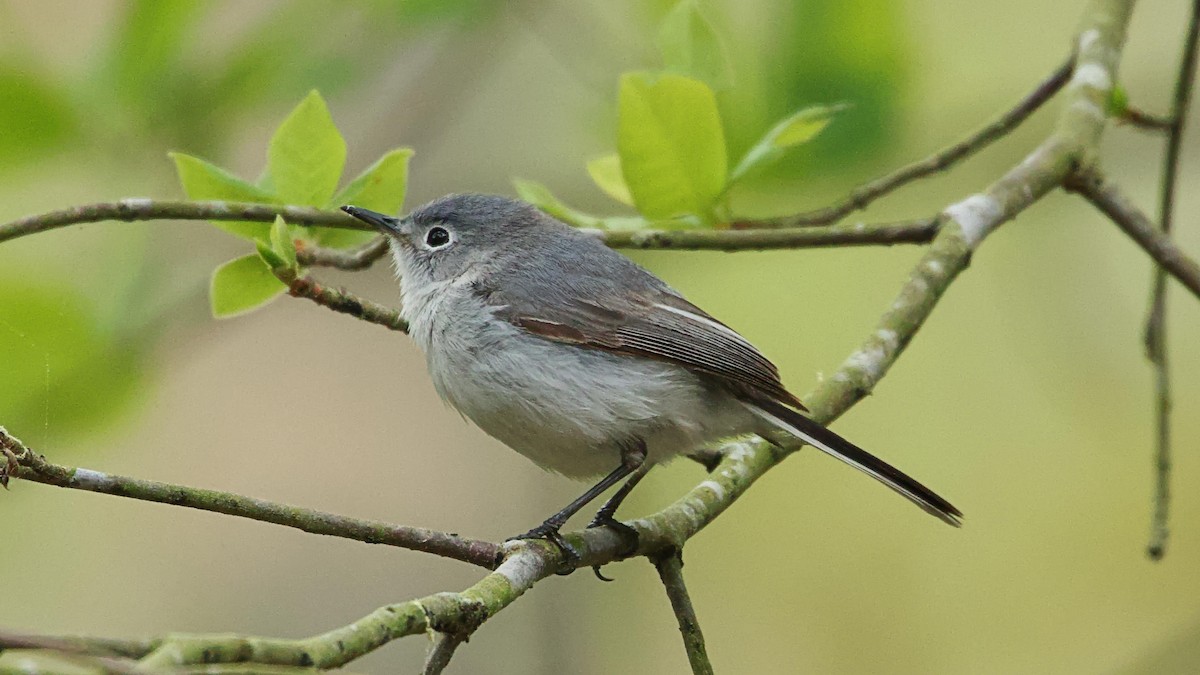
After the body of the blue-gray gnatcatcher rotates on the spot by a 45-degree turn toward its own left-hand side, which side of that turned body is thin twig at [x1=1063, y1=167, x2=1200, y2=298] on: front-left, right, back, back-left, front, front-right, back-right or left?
back-left

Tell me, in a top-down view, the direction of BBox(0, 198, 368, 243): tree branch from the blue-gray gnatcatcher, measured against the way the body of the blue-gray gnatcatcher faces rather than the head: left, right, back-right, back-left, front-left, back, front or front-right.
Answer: front-left

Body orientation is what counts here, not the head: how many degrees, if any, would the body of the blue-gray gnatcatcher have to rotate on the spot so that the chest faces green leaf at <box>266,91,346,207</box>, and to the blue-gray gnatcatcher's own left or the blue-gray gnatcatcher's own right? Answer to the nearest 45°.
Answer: approximately 45° to the blue-gray gnatcatcher's own left

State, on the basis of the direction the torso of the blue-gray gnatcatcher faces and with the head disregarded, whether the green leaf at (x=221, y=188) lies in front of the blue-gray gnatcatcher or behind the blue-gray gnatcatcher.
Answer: in front

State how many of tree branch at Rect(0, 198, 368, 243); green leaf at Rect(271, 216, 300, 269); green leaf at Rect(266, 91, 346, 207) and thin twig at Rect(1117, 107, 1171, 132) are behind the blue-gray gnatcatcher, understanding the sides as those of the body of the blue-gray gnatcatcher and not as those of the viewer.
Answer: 1

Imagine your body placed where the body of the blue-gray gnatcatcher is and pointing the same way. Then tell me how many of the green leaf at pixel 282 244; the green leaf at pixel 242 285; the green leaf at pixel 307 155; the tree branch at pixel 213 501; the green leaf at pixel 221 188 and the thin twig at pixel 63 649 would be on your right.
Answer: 0

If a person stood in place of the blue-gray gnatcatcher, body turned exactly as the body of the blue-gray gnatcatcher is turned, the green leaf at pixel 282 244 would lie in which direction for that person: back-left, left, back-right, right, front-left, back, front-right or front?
front-left

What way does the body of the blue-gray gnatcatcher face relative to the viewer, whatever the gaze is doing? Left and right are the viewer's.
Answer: facing to the left of the viewer

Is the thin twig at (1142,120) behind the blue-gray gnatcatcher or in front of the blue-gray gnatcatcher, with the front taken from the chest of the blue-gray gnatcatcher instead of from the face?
behind

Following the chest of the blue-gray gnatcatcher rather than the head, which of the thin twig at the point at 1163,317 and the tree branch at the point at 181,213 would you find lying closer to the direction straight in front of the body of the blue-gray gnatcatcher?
the tree branch

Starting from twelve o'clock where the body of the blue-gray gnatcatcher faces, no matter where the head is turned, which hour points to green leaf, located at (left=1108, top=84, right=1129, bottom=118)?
The green leaf is roughly at 6 o'clock from the blue-gray gnatcatcher.

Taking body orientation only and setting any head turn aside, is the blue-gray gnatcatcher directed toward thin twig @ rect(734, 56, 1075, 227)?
no
